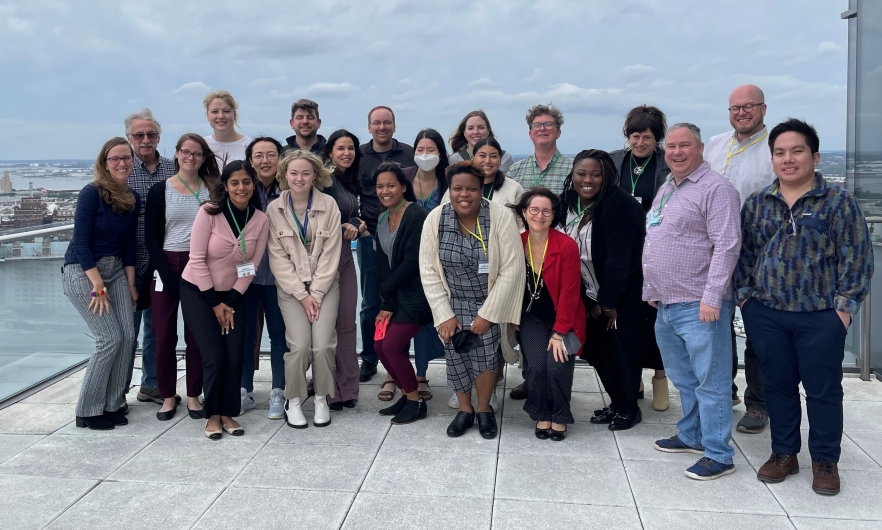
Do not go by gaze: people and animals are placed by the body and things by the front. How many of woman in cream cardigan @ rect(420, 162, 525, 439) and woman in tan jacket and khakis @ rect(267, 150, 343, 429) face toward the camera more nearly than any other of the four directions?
2

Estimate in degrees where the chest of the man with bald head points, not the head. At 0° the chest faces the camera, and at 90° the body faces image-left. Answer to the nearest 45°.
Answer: approximately 45°

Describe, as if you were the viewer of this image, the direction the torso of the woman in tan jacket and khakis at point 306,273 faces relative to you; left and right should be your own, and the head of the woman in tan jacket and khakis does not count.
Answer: facing the viewer

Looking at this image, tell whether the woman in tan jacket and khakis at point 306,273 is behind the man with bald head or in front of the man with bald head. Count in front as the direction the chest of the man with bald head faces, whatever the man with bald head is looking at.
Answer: in front

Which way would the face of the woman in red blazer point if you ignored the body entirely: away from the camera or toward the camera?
toward the camera

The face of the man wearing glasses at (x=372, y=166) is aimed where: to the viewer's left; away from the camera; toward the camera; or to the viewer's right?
toward the camera

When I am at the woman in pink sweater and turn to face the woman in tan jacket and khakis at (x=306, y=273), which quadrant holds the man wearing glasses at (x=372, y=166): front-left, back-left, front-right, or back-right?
front-left

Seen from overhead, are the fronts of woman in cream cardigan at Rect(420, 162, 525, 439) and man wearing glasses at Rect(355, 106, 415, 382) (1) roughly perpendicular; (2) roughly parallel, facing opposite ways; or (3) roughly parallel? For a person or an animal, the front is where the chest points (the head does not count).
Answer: roughly parallel

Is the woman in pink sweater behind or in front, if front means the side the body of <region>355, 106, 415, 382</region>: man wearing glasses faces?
in front

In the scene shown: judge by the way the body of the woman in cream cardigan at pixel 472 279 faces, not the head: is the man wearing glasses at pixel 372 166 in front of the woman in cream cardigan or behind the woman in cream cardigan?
behind

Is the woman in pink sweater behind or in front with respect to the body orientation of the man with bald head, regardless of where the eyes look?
in front

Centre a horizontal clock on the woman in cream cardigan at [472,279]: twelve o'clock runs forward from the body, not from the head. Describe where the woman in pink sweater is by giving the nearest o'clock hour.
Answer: The woman in pink sweater is roughly at 3 o'clock from the woman in cream cardigan.

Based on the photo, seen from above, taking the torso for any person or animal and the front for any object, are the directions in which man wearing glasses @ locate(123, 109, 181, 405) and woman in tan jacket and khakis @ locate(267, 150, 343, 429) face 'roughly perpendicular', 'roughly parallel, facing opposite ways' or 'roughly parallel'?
roughly parallel

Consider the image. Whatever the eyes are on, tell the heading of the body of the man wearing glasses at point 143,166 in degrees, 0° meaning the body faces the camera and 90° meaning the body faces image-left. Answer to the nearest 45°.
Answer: approximately 0°

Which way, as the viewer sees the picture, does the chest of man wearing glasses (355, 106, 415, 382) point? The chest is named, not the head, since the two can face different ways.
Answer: toward the camera

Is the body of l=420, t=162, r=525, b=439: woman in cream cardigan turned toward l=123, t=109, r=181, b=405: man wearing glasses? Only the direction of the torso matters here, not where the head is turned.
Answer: no

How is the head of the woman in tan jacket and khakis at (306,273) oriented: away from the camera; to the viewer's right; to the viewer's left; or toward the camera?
toward the camera

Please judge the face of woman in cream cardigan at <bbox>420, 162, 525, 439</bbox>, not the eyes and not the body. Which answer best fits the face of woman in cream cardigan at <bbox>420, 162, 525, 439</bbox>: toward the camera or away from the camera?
toward the camera
